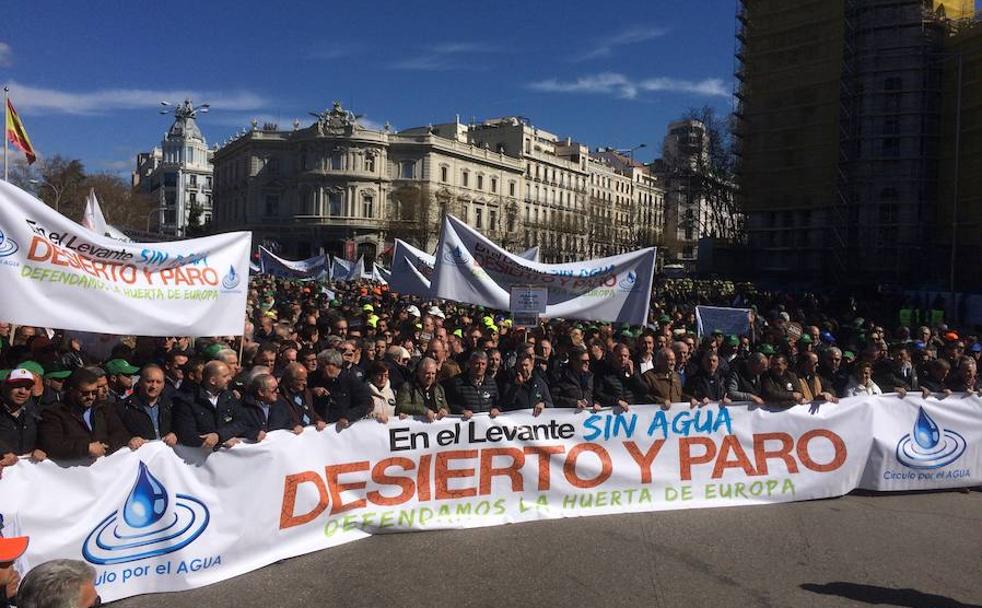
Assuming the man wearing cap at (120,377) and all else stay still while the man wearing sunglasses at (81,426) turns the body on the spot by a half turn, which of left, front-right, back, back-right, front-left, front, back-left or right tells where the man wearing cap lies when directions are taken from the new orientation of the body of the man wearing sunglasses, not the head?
front-right

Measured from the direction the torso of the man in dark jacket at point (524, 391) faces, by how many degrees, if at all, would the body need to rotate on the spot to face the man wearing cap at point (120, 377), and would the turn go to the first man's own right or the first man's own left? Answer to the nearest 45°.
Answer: approximately 90° to the first man's own right

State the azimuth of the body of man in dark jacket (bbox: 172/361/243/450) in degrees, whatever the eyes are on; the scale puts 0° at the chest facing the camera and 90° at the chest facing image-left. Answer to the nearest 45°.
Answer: approximately 315°

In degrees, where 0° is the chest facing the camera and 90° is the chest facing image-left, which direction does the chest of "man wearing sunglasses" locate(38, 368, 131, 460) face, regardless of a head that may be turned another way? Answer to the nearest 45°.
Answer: approximately 315°

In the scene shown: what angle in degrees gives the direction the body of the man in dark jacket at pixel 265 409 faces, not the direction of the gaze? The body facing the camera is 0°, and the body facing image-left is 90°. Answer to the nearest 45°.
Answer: approximately 315°

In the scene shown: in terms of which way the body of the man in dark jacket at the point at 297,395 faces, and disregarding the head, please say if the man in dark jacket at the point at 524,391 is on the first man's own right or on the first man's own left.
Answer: on the first man's own left
